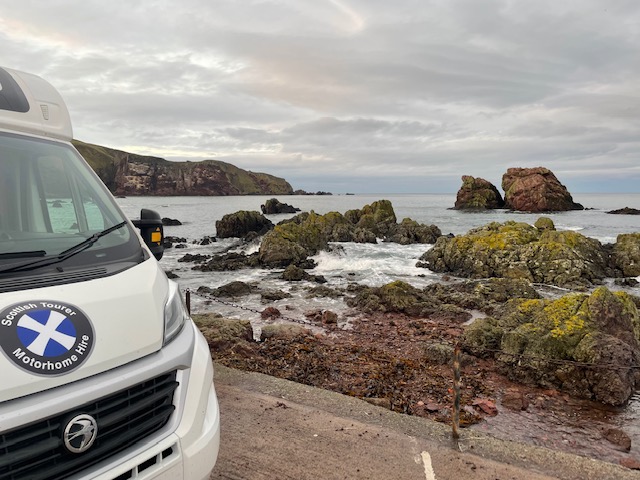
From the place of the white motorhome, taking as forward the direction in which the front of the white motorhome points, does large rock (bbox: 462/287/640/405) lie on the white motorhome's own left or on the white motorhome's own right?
on the white motorhome's own left

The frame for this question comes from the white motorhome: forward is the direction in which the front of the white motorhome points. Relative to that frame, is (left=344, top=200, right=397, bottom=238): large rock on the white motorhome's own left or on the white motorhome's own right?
on the white motorhome's own left

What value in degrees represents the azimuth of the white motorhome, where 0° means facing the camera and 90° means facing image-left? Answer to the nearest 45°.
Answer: approximately 315°

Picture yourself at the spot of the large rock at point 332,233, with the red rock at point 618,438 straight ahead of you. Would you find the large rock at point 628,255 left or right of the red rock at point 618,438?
left

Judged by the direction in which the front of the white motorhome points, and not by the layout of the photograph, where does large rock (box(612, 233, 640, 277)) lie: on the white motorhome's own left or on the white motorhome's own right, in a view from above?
on the white motorhome's own left

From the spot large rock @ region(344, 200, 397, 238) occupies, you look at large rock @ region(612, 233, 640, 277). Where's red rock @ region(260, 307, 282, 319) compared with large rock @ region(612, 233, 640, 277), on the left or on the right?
right

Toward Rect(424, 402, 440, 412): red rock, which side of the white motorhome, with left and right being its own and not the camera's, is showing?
left

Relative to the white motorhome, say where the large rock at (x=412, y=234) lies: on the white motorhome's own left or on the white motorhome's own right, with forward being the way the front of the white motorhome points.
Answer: on the white motorhome's own left
